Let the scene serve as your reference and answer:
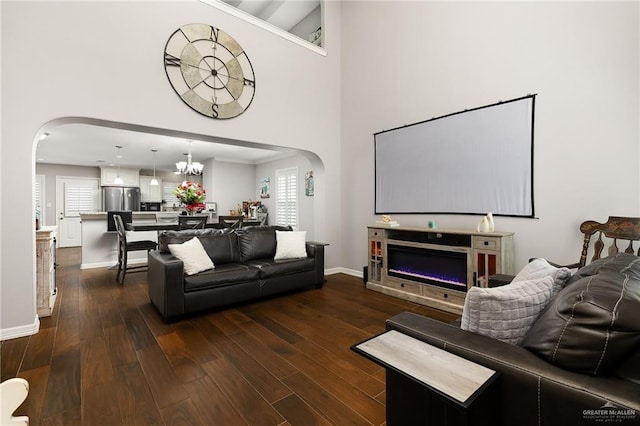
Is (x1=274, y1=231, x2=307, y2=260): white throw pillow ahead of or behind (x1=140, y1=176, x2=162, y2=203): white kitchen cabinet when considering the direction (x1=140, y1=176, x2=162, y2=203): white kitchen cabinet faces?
ahead

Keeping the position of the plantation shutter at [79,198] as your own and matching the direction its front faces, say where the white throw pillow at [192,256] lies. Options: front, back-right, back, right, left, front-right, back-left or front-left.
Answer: front

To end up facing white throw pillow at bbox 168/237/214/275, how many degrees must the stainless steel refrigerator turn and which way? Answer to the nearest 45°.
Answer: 0° — it already faces it

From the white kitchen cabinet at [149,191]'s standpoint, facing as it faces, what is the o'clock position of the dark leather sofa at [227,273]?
The dark leather sofa is roughly at 12 o'clock from the white kitchen cabinet.

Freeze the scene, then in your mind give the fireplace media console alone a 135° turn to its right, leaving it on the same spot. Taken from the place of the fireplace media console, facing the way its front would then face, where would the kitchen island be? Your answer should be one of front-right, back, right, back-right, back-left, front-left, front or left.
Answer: left

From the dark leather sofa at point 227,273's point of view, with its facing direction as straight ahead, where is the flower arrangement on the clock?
The flower arrangement is roughly at 7 o'clock from the dark leather sofa.

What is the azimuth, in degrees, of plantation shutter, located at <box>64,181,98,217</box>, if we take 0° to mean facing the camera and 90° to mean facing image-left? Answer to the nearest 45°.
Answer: approximately 0°

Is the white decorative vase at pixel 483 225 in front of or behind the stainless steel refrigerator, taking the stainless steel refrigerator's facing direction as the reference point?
in front

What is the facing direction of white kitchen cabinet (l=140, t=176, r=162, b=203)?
toward the camera

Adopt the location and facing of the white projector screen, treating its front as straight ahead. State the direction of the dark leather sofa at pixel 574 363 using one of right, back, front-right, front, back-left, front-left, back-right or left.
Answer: front-left

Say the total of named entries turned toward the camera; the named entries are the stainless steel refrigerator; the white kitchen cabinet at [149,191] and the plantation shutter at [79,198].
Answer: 3

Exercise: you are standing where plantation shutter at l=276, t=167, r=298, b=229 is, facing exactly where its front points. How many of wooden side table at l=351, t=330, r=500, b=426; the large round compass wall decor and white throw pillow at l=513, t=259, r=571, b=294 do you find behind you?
0

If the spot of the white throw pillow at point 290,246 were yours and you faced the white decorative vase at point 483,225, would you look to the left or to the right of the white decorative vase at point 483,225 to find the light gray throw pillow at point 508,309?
right

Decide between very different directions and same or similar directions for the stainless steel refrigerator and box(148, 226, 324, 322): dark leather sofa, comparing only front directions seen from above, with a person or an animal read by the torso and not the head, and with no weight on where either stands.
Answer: same or similar directions

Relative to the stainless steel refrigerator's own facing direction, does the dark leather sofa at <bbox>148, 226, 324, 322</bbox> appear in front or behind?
in front

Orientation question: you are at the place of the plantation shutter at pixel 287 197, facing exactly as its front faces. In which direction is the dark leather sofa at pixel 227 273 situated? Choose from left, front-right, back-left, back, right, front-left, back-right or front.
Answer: front-left

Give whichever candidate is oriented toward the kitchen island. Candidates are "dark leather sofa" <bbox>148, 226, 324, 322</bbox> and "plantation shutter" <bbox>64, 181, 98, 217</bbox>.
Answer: the plantation shutter

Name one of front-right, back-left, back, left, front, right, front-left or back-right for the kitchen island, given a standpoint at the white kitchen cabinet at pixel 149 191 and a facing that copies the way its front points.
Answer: front

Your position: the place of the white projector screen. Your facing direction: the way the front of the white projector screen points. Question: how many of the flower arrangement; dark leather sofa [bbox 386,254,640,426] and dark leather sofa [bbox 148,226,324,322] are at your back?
0

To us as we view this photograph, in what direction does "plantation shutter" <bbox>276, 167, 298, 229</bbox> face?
facing the viewer and to the left of the viewer

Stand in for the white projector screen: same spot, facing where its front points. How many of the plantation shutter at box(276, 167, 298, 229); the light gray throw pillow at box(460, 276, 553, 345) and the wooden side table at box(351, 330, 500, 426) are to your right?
1

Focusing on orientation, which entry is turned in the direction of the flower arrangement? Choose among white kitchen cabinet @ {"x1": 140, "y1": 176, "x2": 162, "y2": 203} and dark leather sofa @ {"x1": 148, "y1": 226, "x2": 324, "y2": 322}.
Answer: the white kitchen cabinet

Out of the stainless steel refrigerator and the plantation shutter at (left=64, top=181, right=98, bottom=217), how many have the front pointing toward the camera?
2
